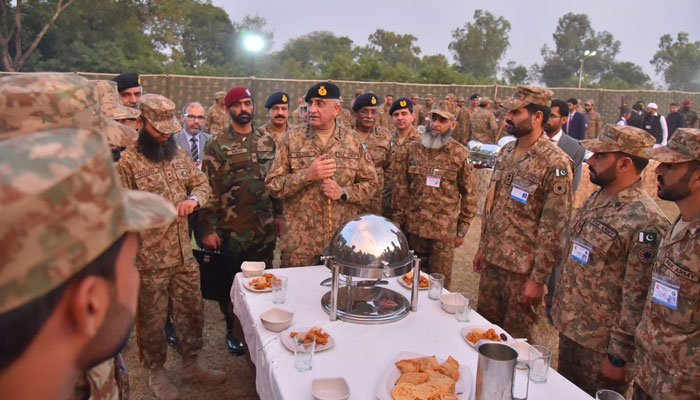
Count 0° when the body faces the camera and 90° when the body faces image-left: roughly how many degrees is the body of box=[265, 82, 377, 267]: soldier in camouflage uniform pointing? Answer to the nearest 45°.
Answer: approximately 0°

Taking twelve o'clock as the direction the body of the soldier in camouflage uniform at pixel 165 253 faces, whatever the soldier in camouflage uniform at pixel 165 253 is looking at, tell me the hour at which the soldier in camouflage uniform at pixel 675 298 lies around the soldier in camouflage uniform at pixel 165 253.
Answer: the soldier in camouflage uniform at pixel 675 298 is roughly at 12 o'clock from the soldier in camouflage uniform at pixel 165 253.

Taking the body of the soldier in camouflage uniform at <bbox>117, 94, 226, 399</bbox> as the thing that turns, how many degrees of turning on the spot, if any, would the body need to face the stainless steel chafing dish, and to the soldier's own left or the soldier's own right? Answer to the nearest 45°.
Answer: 0° — they already face it

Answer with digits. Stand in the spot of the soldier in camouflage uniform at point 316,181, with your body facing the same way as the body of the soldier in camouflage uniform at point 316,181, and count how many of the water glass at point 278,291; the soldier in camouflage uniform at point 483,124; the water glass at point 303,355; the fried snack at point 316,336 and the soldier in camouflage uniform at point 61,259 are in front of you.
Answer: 4

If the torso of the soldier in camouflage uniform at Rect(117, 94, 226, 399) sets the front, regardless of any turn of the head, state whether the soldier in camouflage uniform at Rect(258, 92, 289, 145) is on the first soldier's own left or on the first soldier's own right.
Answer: on the first soldier's own left

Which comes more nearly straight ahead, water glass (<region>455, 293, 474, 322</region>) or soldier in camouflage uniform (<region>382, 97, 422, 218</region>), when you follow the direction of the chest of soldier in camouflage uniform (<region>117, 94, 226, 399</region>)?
the water glass

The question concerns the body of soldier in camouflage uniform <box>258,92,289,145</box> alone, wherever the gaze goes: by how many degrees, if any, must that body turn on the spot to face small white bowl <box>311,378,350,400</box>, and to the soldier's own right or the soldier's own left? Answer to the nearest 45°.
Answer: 0° — they already face it

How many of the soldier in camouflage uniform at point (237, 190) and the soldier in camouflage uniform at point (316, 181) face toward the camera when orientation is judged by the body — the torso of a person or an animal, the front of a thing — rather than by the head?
2

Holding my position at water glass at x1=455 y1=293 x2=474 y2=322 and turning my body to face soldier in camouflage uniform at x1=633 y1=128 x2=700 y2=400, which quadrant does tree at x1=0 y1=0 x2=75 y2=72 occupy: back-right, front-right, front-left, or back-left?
back-left

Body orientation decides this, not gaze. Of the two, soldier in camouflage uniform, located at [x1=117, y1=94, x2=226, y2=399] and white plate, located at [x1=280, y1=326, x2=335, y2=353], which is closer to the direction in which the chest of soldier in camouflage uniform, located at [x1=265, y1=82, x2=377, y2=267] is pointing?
the white plate

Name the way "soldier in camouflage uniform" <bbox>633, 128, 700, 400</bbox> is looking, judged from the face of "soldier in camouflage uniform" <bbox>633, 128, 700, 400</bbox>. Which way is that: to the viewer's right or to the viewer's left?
to the viewer's left

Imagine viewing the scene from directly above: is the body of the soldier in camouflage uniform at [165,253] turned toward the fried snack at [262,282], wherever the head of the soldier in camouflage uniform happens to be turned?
yes
